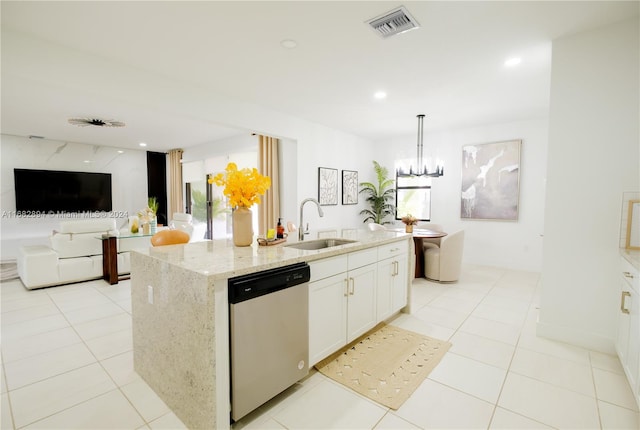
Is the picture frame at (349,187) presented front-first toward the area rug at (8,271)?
no

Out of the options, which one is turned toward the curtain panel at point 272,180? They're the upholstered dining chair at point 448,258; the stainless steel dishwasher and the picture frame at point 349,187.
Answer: the upholstered dining chair

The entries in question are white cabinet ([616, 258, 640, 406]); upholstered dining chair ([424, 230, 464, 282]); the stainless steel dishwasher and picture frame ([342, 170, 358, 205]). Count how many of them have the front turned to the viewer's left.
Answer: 2

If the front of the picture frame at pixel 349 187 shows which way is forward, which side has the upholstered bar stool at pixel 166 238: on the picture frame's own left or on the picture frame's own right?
on the picture frame's own right

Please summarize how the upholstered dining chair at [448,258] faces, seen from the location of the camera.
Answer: facing to the left of the viewer

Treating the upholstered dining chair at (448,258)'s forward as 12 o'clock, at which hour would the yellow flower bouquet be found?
The yellow flower bouquet is roughly at 10 o'clock from the upholstered dining chair.

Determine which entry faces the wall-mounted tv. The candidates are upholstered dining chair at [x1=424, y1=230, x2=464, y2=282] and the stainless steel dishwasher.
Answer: the upholstered dining chair

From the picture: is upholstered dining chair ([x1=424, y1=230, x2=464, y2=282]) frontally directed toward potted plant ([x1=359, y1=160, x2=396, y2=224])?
no

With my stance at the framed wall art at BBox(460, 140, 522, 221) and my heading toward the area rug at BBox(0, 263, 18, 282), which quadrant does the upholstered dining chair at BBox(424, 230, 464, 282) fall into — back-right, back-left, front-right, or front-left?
front-left

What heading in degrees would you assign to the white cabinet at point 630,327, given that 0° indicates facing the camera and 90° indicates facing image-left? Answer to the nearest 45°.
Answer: approximately 90°

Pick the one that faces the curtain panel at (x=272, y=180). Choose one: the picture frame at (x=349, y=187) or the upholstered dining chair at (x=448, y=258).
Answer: the upholstered dining chair

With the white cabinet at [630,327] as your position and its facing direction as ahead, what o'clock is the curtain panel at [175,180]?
The curtain panel is roughly at 12 o'clock from the white cabinet.

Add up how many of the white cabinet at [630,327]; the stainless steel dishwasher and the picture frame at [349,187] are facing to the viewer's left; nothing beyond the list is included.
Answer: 1

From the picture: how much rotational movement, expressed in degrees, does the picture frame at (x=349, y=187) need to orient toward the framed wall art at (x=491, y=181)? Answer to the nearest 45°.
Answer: approximately 45° to its left

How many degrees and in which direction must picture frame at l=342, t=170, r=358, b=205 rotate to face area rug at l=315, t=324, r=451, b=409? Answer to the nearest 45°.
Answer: approximately 45° to its right

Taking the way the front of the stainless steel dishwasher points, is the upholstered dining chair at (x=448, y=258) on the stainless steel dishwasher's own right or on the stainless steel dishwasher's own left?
on the stainless steel dishwasher's own left

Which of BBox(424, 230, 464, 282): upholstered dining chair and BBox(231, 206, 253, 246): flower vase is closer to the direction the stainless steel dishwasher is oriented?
the upholstered dining chair

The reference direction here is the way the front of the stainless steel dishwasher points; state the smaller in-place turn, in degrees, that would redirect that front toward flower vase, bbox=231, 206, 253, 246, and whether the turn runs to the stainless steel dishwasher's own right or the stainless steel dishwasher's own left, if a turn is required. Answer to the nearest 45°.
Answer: approximately 135° to the stainless steel dishwasher's own left
